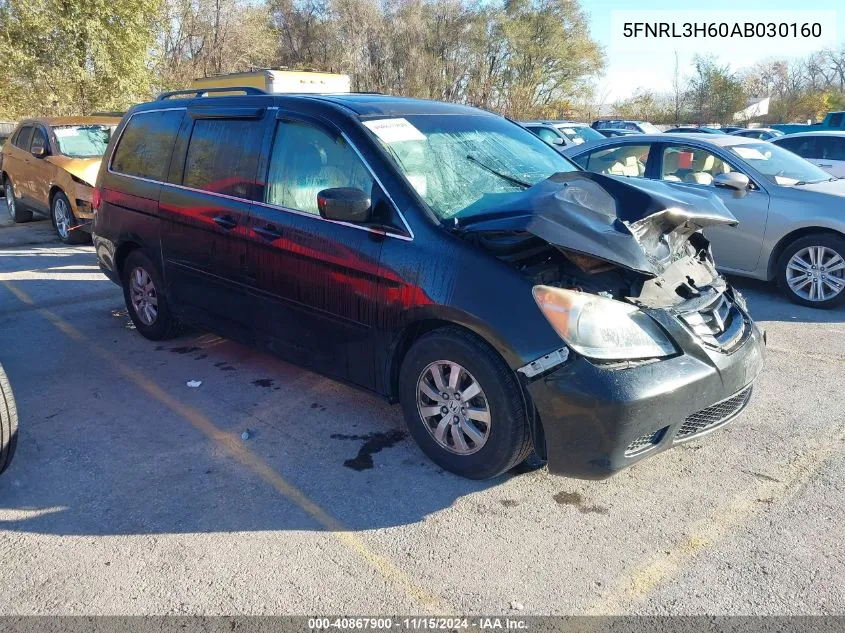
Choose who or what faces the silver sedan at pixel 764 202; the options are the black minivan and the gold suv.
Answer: the gold suv

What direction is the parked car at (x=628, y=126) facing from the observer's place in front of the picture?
facing the viewer and to the right of the viewer

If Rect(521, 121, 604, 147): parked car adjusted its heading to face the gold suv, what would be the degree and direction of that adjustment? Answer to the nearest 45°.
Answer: approximately 90° to its right

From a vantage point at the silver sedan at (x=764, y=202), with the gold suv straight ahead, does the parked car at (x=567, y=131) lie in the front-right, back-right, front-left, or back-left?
front-right

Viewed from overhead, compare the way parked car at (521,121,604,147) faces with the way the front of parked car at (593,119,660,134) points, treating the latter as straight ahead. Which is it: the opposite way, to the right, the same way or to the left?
the same way

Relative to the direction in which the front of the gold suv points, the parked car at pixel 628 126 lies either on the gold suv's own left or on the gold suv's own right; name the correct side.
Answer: on the gold suv's own left

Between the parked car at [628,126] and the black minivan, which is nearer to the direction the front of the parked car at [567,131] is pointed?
the black minivan

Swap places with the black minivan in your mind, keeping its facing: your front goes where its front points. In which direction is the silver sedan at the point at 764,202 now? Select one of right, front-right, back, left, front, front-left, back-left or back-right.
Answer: left

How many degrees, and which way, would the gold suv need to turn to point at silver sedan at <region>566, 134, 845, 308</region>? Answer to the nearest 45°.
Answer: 0° — it already faces it

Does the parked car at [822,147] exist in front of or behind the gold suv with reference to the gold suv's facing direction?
in front

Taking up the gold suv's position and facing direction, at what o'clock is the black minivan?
The black minivan is roughly at 1 o'clock from the gold suv.

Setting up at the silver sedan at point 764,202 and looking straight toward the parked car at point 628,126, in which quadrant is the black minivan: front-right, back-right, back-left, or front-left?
back-left

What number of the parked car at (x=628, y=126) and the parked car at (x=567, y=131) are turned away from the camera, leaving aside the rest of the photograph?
0
